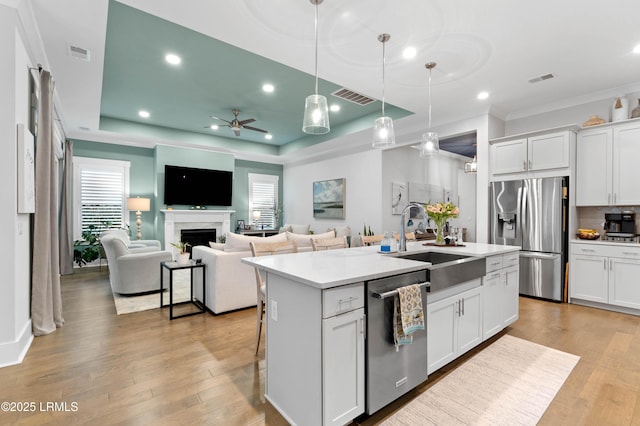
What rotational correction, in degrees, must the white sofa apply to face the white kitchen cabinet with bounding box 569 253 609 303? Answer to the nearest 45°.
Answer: approximately 135° to its right

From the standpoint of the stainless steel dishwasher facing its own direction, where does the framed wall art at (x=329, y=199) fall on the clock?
The framed wall art is roughly at 7 o'clock from the stainless steel dishwasher.

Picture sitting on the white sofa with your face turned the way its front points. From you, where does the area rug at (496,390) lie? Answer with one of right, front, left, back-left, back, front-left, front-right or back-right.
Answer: back

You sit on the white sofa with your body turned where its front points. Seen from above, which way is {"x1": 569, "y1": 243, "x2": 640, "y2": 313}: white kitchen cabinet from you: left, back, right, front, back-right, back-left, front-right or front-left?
back-right

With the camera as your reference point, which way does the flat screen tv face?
facing the viewer and to the right of the viewer

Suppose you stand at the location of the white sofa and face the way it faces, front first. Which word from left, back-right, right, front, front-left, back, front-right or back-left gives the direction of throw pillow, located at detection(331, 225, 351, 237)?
right

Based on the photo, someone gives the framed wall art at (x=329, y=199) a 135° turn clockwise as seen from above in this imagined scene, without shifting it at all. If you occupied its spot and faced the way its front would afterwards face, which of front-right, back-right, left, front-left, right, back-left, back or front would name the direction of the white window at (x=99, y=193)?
left

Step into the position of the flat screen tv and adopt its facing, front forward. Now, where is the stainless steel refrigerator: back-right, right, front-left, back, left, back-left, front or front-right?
front

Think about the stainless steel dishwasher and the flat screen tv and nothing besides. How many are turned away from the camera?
0

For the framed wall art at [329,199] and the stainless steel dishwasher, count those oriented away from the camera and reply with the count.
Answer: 0

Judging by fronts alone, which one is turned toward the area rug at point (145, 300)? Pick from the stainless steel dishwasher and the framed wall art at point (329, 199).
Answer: the framed wall art

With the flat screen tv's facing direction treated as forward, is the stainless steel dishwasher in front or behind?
in front

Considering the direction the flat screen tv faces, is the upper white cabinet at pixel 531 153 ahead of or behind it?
ahead

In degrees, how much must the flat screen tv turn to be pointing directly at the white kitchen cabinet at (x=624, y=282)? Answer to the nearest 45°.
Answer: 0° — it already faces it

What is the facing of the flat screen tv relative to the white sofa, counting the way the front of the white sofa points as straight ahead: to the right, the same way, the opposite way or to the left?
the opposite way

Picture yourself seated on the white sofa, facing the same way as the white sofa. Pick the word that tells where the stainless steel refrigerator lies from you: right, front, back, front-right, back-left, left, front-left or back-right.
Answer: back-right
